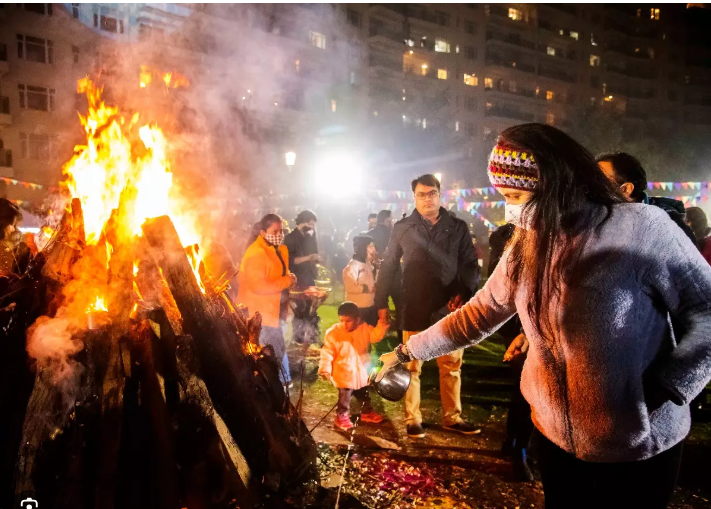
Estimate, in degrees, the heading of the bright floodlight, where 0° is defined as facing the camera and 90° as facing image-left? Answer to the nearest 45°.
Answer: approximately 0°

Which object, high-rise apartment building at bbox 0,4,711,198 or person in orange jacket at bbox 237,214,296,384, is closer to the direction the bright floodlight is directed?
the person in orange jacket

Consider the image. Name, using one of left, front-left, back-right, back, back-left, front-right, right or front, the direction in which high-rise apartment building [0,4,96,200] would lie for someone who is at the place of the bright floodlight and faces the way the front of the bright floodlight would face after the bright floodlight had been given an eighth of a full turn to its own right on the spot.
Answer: front-right

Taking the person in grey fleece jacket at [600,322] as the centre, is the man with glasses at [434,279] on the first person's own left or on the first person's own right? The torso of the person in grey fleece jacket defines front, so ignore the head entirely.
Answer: on the first person's own right

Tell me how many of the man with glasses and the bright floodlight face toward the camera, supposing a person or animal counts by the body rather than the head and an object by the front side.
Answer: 2

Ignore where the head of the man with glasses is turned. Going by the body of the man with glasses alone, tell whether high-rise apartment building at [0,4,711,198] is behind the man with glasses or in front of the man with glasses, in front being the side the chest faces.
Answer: behind
